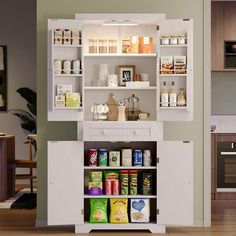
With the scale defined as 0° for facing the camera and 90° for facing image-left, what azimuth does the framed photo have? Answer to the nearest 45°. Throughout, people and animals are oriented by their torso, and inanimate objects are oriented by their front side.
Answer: approximately 0°

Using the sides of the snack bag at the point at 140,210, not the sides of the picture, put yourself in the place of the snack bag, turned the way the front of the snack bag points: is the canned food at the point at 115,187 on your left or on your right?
on your right

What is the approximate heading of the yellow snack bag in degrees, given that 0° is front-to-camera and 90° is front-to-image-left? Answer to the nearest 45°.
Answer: approximately 0°

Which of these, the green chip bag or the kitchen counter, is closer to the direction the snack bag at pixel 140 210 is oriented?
the green chip bag
